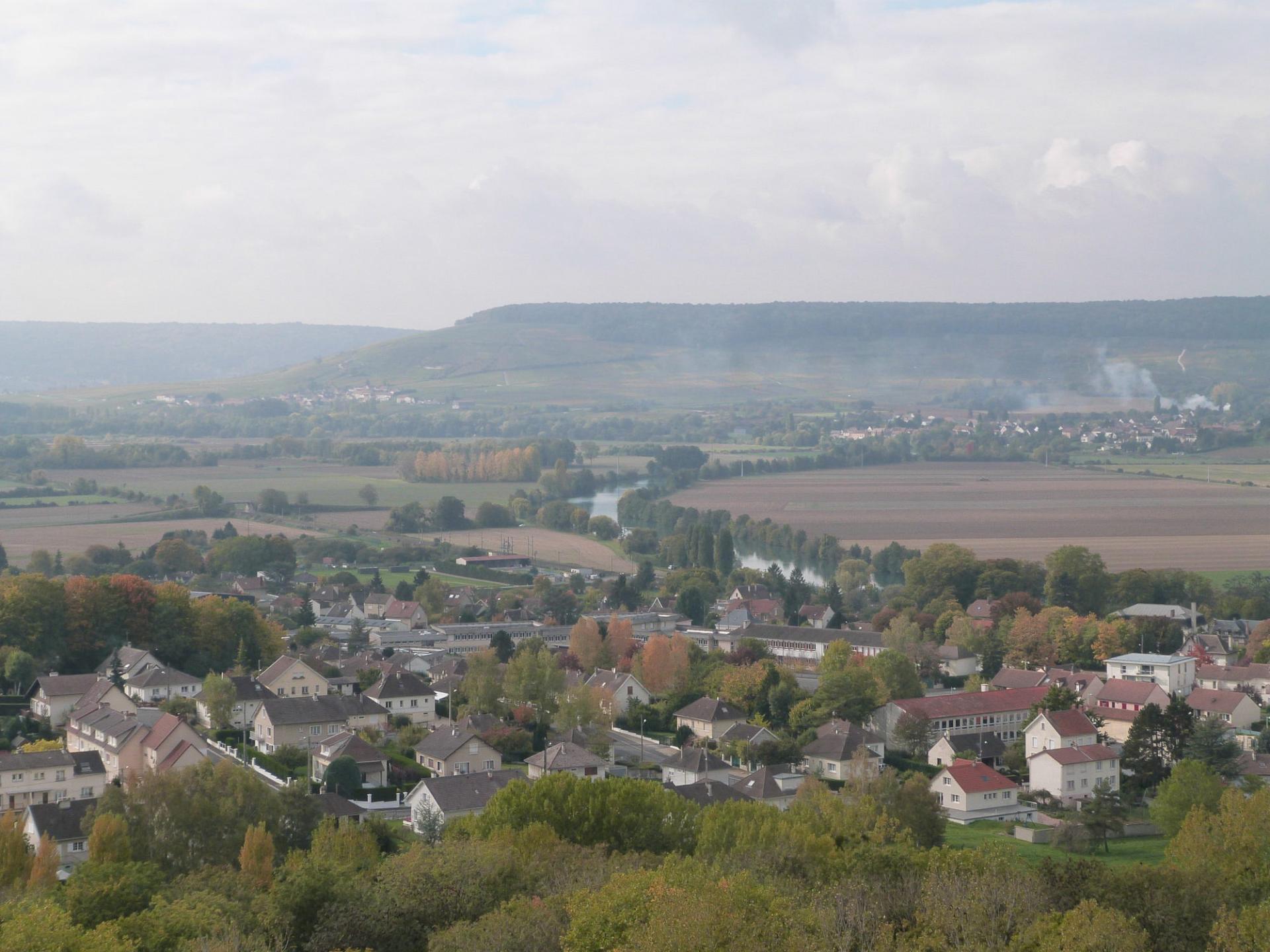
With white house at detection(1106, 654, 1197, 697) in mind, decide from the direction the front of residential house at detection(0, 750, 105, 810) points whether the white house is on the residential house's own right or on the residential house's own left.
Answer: on the residential house's own left

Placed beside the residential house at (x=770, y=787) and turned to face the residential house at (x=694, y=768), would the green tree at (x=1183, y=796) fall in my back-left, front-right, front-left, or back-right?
back-right

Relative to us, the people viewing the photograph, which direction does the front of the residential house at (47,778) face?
facing the viewer

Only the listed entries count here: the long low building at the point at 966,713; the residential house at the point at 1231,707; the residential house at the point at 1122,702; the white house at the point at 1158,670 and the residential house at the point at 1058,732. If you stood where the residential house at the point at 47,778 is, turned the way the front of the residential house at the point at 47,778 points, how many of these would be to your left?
5

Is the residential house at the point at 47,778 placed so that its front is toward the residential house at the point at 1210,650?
no

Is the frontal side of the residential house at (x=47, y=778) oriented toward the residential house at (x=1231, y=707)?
no

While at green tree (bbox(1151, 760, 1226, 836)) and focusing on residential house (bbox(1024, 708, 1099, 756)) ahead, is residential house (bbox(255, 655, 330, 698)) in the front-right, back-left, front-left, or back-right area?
front-left

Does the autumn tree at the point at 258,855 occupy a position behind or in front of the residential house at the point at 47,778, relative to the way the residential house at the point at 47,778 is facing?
in front

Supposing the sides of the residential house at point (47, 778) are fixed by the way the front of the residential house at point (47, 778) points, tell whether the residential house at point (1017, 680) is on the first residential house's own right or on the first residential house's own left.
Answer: on the first residential house's own left

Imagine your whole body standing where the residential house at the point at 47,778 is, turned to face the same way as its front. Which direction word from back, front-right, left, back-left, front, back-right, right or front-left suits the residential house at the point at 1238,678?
left
